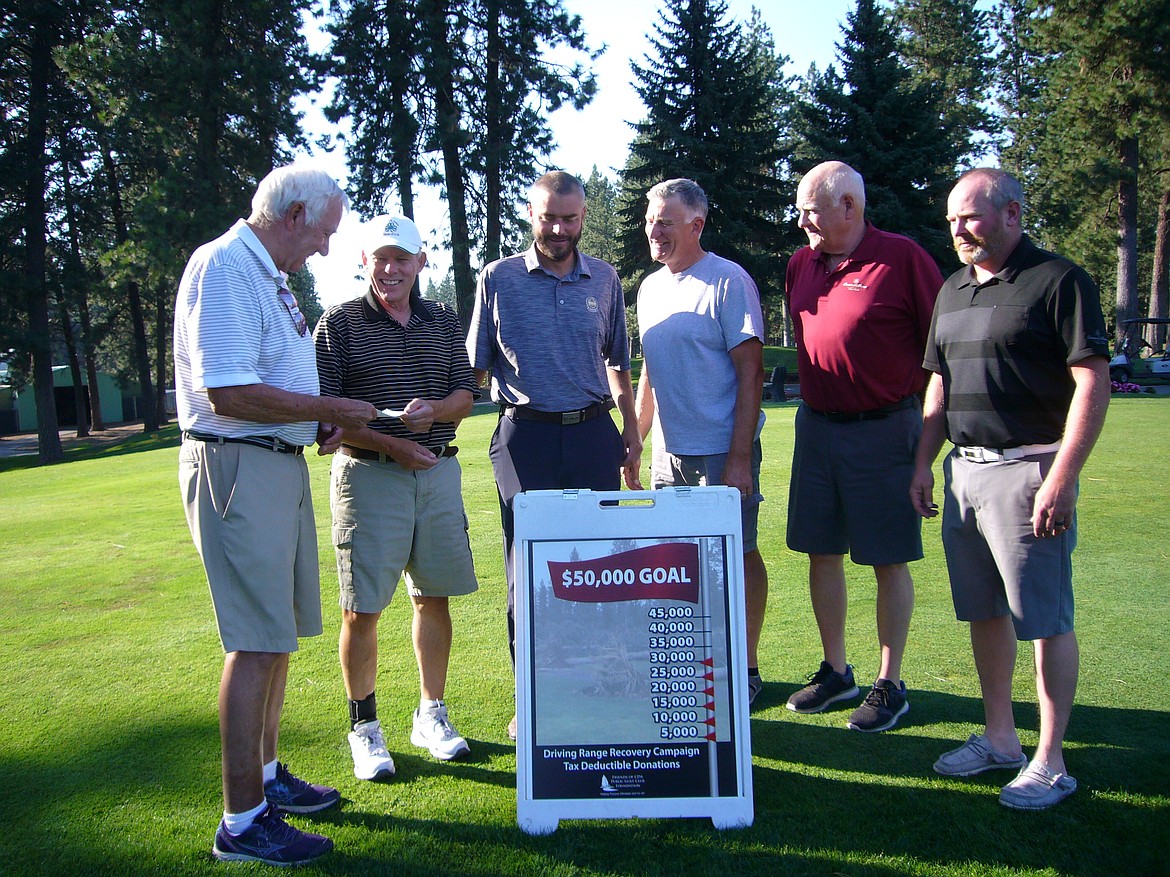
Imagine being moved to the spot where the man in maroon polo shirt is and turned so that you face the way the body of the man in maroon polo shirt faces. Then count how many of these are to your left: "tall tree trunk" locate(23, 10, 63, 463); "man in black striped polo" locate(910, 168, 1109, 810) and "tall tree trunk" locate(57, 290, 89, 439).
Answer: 1

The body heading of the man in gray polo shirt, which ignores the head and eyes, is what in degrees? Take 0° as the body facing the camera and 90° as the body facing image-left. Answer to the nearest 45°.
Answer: approximately 0°

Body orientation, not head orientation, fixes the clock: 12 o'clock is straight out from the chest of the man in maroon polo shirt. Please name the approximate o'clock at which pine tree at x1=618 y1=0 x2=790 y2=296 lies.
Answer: The pine tree is roughly at 4 o'clock from the man in maroon polo shirt.

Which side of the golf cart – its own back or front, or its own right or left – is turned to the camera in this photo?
left

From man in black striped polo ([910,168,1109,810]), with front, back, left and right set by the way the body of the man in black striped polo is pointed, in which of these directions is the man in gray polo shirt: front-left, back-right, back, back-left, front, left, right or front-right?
front-right

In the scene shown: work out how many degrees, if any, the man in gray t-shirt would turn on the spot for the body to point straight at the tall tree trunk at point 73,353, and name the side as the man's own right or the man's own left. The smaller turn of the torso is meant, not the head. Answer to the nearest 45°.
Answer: approximately 90° to the man's own right

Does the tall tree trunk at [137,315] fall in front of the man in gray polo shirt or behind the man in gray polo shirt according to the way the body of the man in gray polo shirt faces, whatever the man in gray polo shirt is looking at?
behind

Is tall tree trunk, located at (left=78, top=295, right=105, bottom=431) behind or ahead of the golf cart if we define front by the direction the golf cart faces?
ahead

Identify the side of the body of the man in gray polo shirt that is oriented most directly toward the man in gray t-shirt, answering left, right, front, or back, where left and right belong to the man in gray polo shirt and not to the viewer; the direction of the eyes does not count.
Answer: left

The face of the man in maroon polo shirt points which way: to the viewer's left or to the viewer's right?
to the viewer's left

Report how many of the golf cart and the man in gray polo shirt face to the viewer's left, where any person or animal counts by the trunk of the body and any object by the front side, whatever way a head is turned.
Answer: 1

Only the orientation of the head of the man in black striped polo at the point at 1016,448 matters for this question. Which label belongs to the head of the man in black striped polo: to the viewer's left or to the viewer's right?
to the viewer's left

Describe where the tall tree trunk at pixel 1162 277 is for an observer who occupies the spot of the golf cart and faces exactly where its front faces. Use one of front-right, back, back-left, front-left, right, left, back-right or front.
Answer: right

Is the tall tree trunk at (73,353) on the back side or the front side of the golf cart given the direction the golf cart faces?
on the front side

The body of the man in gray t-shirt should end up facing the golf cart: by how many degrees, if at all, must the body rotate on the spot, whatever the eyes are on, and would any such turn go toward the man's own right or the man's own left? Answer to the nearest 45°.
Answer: approximately 180°
